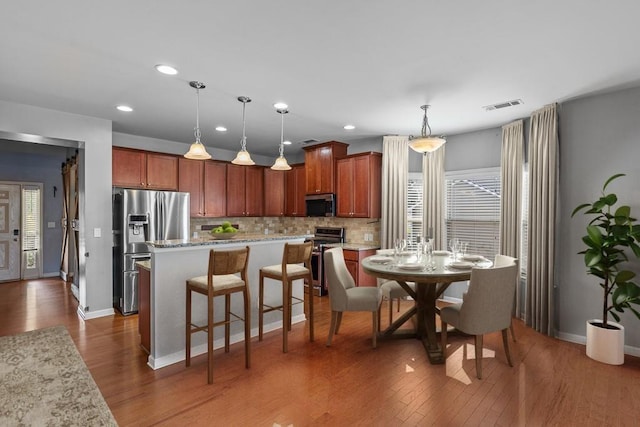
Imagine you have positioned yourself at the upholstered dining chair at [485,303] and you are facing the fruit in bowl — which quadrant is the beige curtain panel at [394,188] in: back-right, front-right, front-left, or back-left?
front-right

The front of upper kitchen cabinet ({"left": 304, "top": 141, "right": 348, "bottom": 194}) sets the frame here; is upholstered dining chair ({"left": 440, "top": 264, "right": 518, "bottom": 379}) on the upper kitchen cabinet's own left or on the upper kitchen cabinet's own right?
on the upper kitchen cabinet's own left

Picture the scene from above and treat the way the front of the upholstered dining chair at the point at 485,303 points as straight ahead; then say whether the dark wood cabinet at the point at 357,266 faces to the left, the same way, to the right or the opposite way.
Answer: to the left

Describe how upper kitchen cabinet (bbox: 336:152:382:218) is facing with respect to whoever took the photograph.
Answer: facing the viewer and to the left of the viewer

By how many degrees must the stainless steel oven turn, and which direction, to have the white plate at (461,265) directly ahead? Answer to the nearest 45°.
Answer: approximately 90° to its left

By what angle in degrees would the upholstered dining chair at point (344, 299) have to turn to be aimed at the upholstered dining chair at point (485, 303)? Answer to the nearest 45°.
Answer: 0° — it already faces it

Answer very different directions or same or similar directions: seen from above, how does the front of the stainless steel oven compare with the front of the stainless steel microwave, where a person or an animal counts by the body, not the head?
same or similar directions

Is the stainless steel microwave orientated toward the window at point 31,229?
no

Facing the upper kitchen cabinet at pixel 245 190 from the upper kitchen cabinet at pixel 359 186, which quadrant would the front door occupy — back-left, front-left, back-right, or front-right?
front-left

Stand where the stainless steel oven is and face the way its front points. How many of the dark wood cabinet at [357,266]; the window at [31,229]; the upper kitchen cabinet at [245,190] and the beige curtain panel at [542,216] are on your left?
2

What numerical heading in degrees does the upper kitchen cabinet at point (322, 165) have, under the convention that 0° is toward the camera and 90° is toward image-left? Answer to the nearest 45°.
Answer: approximately 45°

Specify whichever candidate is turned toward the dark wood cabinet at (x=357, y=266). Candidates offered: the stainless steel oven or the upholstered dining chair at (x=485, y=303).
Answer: the upholstered dining chair

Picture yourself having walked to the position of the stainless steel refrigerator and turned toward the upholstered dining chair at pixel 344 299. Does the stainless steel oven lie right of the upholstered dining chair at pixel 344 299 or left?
left

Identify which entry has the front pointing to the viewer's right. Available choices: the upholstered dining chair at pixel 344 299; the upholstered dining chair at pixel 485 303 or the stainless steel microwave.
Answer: the upholstered dining chair at pixel 344 299

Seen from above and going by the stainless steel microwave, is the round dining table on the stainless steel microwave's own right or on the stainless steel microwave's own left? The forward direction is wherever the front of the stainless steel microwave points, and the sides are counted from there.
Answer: on the stainless steel microwave's own left

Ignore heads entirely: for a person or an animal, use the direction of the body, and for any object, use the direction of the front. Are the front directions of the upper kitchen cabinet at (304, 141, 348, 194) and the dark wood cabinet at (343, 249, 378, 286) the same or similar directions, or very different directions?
same or similar directions

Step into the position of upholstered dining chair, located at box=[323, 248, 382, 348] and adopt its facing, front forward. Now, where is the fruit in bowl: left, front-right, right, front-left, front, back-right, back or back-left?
back

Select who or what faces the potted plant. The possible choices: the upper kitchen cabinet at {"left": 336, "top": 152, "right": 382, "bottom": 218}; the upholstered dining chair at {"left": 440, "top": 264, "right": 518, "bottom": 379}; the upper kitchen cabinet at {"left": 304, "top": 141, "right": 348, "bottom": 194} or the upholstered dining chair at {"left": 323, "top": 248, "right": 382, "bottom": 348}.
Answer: the upholstered dining chair at {"left": 323, "top": 248, "right": 382, "bottom": 348}

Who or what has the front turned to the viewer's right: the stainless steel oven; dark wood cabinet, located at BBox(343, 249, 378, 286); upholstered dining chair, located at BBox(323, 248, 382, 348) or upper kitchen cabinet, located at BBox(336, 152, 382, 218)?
the upholstered dining chair

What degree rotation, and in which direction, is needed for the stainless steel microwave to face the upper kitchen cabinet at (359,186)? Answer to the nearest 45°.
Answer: approximately 90° to its left

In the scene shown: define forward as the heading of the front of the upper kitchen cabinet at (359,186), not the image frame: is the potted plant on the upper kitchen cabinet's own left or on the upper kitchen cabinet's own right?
on the upper kitchen cabinet's own left
